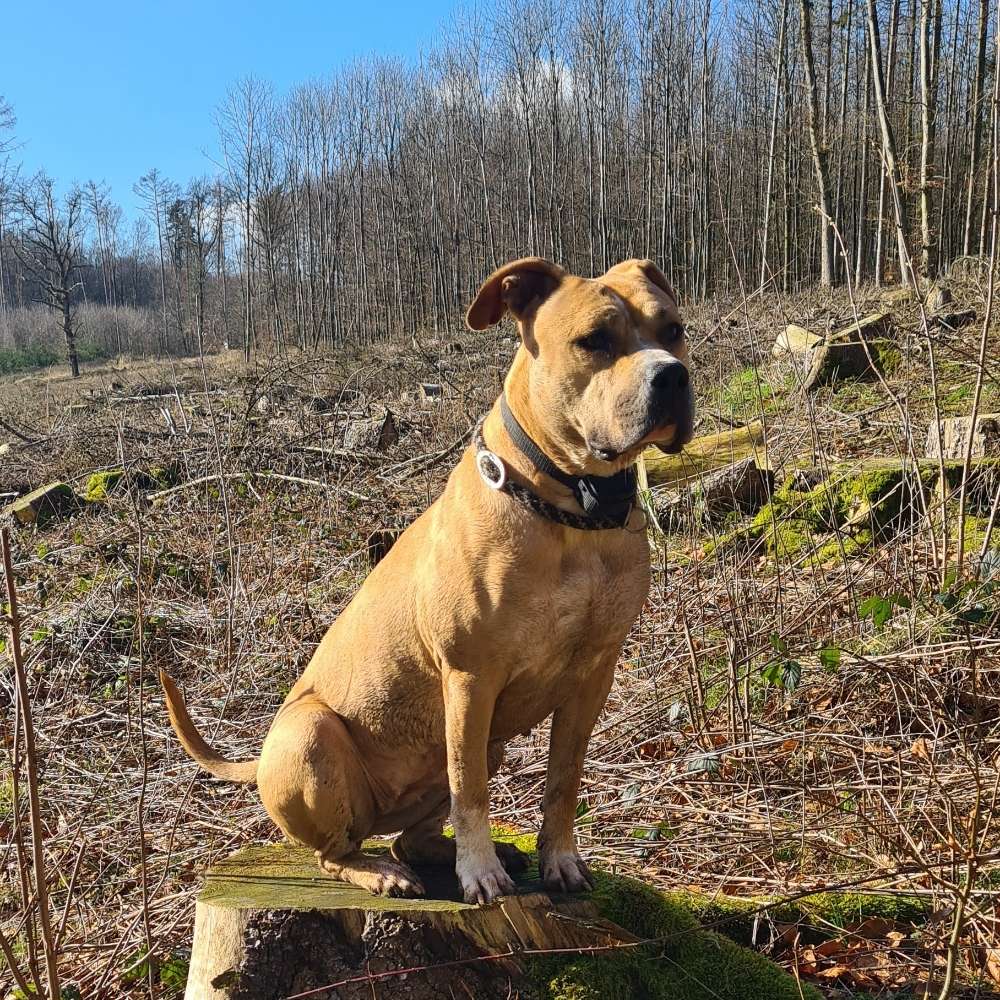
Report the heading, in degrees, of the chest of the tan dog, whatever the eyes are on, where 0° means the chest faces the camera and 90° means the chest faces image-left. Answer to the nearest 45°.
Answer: approximately 315°

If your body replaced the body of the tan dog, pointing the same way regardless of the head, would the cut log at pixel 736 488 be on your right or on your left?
on your left

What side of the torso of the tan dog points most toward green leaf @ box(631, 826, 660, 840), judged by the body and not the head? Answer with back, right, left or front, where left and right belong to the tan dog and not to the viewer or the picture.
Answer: left

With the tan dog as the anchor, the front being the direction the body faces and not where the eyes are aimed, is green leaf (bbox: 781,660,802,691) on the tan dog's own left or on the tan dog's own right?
on the tan dog's own left

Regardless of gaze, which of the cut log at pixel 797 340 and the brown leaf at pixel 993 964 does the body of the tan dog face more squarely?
the brown leaf

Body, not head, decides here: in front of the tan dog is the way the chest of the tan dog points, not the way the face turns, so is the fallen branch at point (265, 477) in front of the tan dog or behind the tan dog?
behind

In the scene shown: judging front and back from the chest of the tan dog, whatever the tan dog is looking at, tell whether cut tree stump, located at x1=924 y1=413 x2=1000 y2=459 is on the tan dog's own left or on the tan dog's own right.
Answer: on the tan dog's own left

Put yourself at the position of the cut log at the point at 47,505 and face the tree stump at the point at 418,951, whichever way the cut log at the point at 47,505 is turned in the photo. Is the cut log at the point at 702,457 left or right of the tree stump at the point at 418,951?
left

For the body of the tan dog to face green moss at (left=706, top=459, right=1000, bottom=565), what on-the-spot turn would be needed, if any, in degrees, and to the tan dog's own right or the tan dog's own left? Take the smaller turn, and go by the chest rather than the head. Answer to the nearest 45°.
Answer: approximately 90° to the tan dog's own left

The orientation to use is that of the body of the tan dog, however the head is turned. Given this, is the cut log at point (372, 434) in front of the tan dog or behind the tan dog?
behind

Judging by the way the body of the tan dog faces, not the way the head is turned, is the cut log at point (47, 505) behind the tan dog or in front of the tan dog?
behind
